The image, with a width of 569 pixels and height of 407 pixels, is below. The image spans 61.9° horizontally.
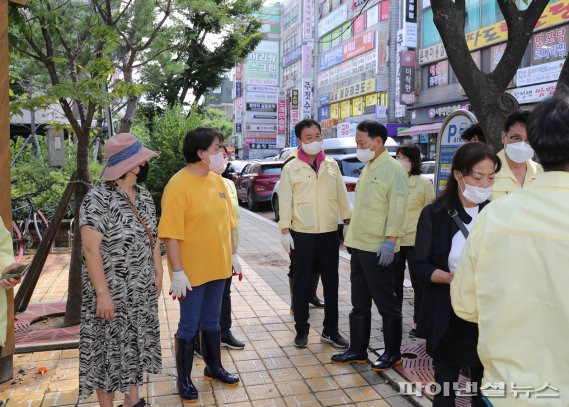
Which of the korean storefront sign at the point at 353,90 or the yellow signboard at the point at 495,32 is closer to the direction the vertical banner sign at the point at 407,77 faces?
the yellow signboard

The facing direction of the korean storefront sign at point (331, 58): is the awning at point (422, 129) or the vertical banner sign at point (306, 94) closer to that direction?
the awning

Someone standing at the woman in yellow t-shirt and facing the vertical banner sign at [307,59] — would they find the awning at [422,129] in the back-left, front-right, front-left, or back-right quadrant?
front-right

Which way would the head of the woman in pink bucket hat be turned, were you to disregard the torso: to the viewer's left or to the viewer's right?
to the viewer's right

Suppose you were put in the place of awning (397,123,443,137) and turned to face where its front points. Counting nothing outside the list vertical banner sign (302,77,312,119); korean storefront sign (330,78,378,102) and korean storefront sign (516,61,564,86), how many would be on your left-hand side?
1

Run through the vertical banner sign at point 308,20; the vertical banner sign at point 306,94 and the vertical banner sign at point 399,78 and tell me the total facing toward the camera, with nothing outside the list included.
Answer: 3

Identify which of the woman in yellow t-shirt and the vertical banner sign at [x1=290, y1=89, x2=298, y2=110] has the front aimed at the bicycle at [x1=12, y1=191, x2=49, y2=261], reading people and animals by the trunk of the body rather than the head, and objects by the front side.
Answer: the vertical banner sign

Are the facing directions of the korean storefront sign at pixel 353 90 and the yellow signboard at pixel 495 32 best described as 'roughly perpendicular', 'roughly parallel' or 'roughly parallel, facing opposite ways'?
roughly parallel

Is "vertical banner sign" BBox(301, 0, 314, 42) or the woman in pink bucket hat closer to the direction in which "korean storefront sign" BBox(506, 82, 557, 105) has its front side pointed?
the woman in pink bucket hat

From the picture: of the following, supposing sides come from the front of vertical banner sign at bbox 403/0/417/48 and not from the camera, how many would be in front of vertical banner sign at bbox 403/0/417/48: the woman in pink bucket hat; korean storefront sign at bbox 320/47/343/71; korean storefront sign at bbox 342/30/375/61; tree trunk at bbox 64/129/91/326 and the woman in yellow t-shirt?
3

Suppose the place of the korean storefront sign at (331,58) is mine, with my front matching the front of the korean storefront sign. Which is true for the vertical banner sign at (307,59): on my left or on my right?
on my right

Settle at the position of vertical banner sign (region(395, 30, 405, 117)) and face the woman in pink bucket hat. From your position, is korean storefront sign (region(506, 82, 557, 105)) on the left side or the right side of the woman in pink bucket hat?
left

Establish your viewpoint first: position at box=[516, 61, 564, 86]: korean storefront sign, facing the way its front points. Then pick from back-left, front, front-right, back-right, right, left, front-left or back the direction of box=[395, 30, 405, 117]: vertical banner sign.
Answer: right

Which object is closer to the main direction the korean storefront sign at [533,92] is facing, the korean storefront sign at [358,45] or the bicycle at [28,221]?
the bicycle

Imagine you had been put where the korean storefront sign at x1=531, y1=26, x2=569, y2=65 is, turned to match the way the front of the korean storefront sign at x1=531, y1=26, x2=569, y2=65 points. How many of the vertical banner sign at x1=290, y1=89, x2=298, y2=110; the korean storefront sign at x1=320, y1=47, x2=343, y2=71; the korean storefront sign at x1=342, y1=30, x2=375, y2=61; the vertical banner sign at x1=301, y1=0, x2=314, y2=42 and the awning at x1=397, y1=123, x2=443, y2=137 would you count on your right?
5

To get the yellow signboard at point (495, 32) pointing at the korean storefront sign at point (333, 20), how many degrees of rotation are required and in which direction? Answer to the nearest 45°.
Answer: approximately 90° to its right

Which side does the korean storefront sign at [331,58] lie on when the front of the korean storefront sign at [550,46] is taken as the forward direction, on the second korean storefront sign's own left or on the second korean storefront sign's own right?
on the second korean storefront sign's own right
